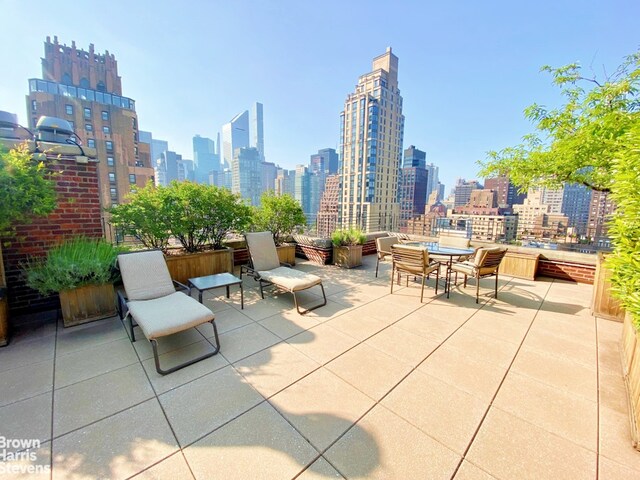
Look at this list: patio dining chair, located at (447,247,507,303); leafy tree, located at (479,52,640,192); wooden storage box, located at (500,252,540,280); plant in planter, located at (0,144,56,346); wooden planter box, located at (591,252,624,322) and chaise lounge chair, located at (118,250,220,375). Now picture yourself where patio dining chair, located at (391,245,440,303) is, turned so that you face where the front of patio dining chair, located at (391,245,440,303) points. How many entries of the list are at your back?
2

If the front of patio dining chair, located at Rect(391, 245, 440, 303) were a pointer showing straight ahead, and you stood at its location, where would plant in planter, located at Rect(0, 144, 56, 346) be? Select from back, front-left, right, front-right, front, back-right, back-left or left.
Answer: back

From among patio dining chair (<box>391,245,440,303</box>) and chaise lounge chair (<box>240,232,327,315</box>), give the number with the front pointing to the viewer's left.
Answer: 0

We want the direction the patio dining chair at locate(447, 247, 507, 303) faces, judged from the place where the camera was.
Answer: facing away from the viewer and to the left of the viewer

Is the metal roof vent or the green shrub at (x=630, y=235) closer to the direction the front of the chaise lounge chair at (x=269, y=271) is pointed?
the green shrub

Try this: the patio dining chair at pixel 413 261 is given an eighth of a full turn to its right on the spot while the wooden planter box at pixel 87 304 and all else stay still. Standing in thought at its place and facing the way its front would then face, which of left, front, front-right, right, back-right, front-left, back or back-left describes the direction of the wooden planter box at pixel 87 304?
back-right

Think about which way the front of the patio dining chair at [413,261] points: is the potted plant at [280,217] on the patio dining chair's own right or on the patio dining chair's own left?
on the patio dining chair's own left

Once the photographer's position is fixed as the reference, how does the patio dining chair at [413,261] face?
facing away from the viewer and to the right of the viewer

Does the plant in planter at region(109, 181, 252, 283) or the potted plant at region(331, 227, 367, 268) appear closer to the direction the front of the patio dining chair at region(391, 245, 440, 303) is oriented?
the potted plant

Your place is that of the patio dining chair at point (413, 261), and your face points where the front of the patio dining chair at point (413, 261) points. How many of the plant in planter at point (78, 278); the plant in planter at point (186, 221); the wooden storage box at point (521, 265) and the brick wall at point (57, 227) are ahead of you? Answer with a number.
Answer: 1

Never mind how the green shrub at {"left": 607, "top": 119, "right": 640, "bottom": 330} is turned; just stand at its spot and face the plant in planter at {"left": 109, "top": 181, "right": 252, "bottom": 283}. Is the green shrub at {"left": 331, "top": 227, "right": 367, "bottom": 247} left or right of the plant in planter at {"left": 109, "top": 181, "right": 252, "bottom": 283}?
right

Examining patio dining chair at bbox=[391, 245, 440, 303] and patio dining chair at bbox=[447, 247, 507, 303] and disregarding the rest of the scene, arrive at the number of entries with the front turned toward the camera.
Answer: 0

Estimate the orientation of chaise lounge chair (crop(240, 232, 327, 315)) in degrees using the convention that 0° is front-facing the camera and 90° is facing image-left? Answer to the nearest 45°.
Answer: approximately 315°

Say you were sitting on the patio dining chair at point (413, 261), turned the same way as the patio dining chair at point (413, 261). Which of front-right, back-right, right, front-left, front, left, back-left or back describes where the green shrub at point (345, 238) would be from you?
left

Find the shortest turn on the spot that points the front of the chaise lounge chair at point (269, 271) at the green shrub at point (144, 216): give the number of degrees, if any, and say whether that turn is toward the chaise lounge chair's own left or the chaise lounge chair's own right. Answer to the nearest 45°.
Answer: approximately 135° to the chaise lounge chair's own right
